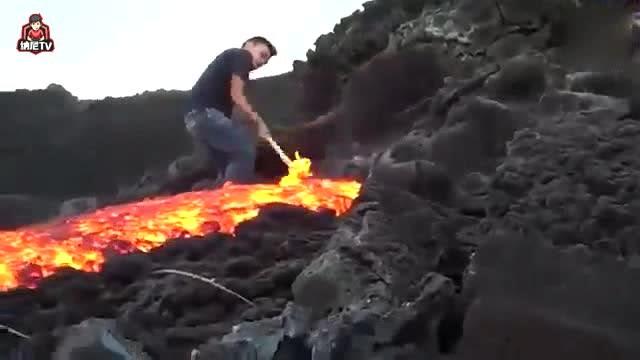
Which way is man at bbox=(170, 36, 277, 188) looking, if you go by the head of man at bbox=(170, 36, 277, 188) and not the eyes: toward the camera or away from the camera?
toward the camera

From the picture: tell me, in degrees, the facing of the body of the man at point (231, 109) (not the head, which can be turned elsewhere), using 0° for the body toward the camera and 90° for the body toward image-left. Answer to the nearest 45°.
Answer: approximately 270°
